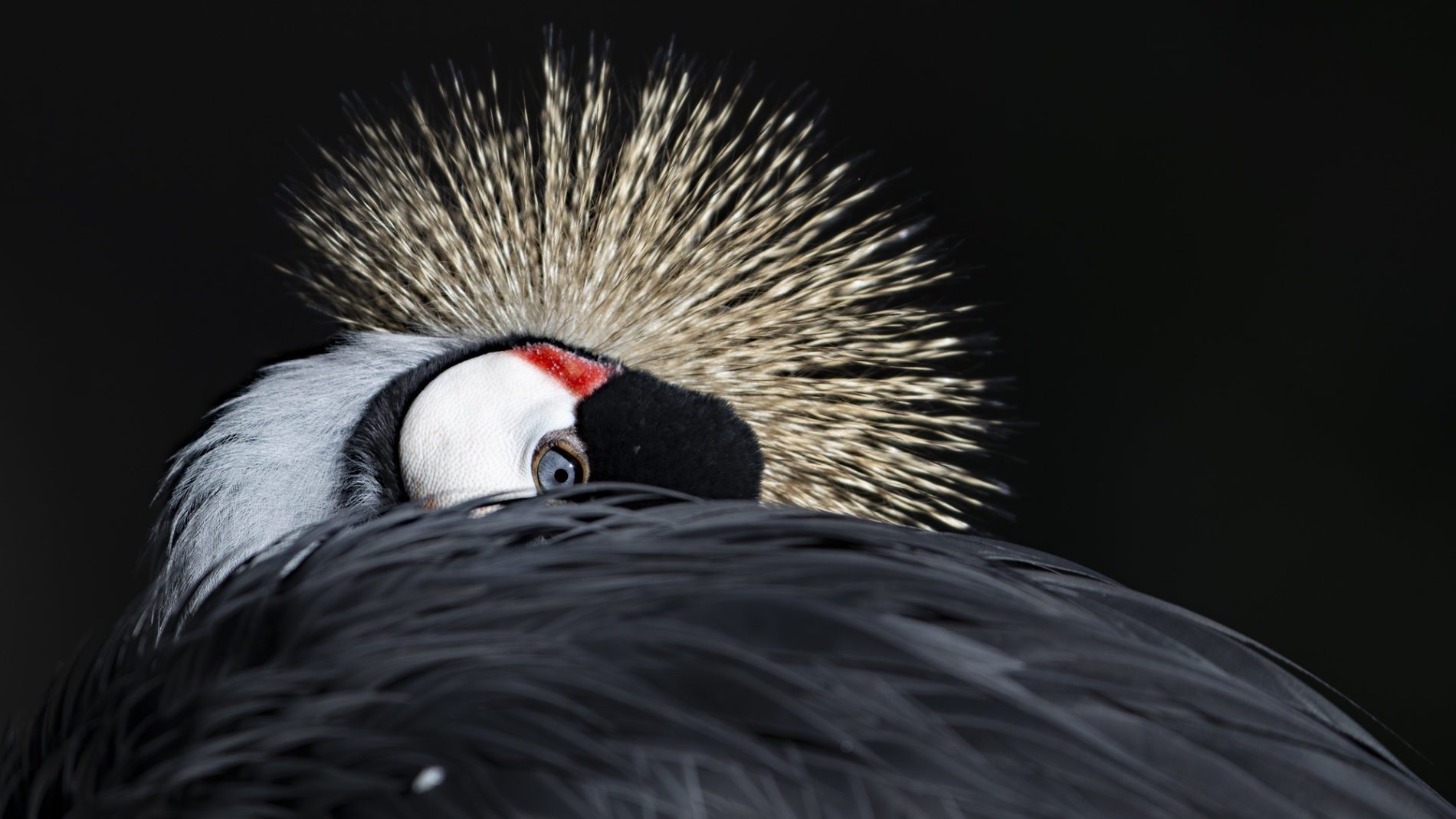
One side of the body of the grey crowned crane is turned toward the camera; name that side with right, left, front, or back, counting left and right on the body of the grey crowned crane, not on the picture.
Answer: left
